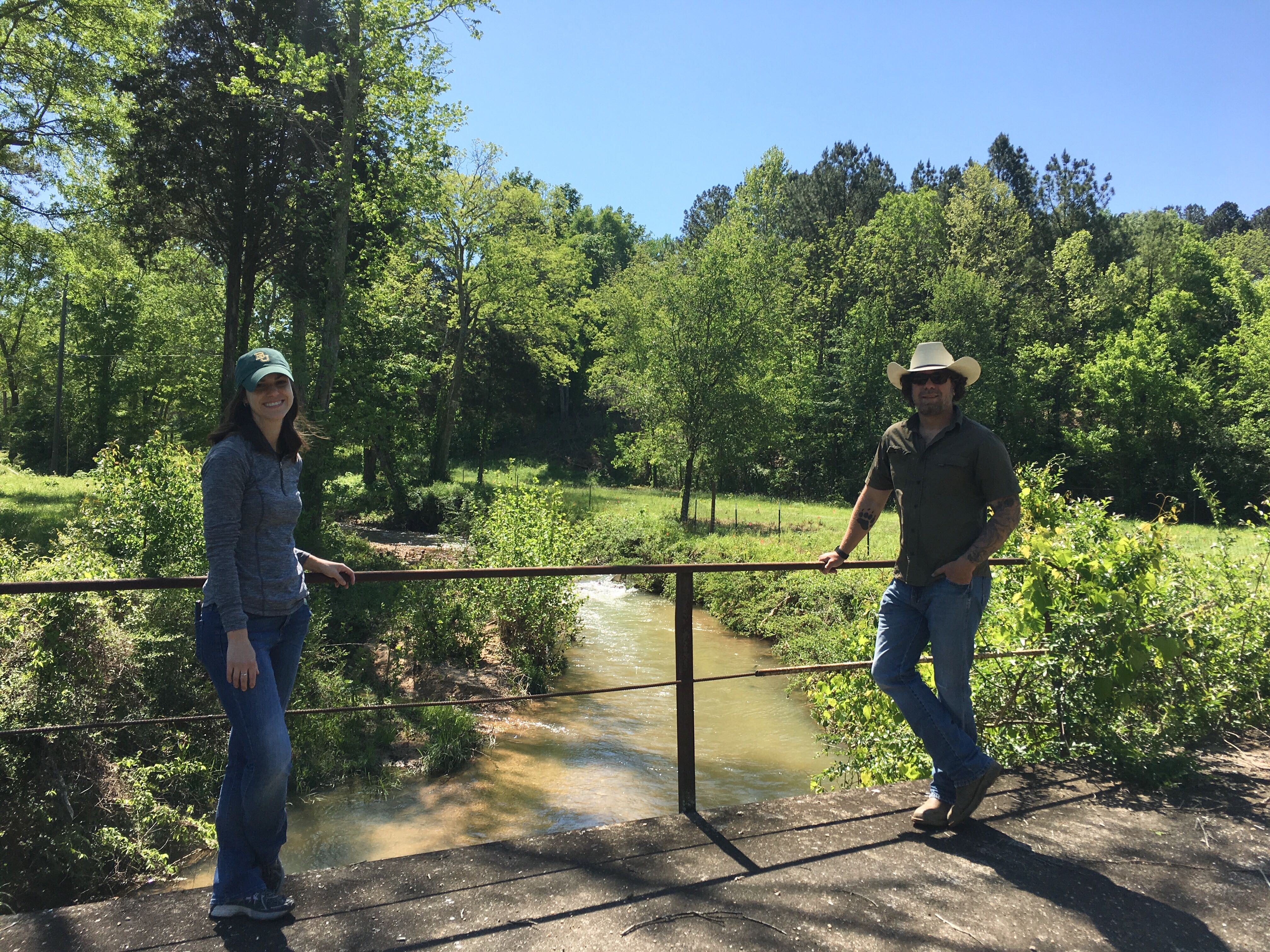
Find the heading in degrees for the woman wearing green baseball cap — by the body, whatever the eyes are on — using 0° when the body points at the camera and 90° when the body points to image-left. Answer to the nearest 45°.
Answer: approximately 315°

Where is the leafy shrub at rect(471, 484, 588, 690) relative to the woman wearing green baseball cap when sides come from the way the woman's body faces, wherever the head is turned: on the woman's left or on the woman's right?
on the woman's left

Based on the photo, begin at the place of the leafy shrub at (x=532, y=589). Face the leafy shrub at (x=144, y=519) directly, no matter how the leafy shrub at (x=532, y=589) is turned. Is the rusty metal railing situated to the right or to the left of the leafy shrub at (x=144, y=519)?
left

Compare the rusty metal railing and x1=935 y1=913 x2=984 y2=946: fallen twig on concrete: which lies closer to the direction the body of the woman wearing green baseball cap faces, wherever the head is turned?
the fallen twig on concrete

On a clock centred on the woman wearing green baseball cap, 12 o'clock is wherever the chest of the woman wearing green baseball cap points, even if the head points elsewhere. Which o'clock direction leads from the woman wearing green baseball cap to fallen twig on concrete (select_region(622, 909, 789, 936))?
The fallen twig on concrete is roughly at 11 o'clock from the woman wearing green baseball cap.

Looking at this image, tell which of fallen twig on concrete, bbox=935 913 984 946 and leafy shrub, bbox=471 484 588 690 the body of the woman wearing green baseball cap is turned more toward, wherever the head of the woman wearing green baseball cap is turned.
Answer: the fallen twig on concrete

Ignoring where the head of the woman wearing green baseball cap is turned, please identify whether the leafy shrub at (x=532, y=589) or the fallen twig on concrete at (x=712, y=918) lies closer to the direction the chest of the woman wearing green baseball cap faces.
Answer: the fallen twig on concrete
